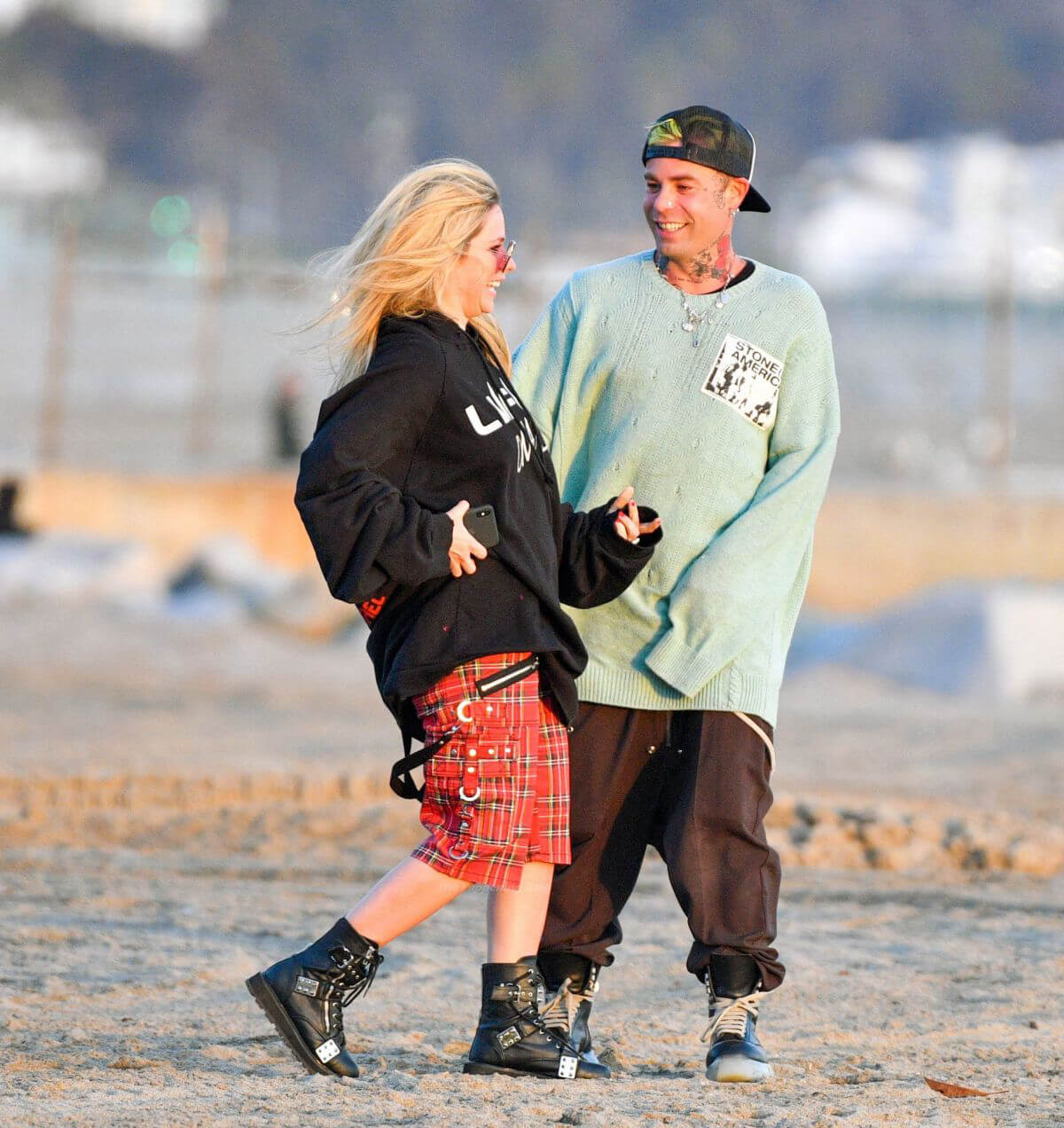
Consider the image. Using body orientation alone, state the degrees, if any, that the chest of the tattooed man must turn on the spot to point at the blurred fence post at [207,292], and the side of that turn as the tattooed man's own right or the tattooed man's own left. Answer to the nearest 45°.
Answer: approximately 180°

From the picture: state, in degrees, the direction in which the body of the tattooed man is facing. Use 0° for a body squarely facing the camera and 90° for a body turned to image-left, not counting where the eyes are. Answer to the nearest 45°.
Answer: approximately 0°

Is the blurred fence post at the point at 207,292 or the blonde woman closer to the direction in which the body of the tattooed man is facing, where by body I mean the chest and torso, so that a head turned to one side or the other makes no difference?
the blonde woman

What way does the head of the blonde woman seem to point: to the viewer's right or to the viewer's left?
to the viewer's right

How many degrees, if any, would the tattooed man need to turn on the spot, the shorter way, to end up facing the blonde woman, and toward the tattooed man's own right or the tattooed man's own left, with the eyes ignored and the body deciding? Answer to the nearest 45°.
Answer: approximately 45° to the tattooed man's own right
